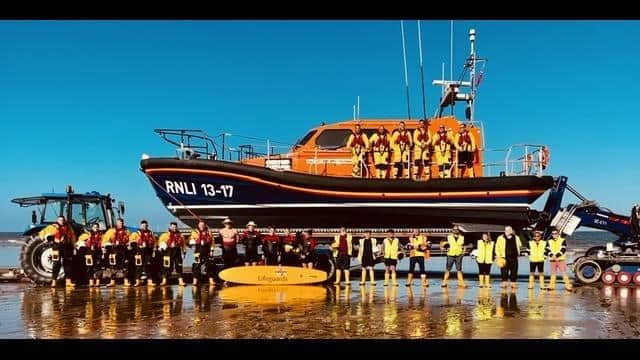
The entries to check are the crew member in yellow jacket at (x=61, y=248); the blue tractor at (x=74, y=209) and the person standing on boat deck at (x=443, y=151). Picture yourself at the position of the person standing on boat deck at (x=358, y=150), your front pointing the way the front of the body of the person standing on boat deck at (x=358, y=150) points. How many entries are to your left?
1

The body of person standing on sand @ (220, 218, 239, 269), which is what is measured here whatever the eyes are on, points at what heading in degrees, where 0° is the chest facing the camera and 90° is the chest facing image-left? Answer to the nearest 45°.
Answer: approximately 0°

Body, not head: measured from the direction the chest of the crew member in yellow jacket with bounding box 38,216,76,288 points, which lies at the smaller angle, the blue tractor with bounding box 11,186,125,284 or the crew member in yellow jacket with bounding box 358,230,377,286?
the crew member in yellow jacket

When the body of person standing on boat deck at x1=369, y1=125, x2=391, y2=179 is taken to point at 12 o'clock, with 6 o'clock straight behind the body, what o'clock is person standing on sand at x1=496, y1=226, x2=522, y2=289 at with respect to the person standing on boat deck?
The person standing on sand is roughly at 10 o'clock from the person standing on boat deck.

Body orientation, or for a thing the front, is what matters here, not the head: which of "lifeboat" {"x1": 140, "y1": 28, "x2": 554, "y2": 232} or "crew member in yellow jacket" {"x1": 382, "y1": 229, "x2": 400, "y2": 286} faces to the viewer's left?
the lifeboat

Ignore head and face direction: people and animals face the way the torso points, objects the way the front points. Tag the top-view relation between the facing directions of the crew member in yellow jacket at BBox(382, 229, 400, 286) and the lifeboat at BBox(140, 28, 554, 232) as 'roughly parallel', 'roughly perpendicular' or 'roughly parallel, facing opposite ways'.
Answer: roughly perpendicular

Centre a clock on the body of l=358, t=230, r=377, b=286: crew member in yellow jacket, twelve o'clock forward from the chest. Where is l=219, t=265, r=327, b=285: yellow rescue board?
The yellow rescue board is roughly at 3 o'clock from the crew member in yellow jacket.

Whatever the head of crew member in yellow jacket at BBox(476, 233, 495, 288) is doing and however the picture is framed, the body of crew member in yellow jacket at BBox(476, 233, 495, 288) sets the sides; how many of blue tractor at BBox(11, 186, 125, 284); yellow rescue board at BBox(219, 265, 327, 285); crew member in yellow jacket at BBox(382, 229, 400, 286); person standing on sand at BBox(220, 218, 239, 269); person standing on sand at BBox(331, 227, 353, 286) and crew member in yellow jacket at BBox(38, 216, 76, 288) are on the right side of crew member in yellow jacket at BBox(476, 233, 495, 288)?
6

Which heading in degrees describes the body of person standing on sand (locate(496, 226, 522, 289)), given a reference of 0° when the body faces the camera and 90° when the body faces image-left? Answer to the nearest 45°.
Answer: approximately 0°
